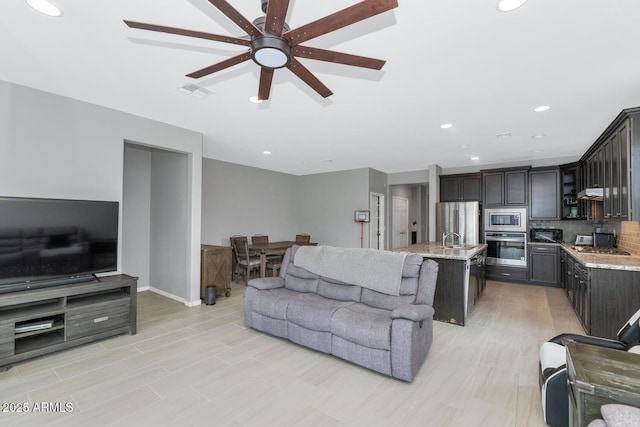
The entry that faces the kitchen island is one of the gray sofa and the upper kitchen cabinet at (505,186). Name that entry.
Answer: the upper kitchen cabinet

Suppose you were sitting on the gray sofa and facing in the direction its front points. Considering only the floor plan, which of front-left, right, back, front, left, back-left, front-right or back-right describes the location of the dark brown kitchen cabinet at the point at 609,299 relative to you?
back-left

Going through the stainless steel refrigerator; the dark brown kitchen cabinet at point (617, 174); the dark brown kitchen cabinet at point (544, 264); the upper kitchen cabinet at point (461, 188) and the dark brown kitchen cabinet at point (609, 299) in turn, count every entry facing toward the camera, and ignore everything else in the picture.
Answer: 3

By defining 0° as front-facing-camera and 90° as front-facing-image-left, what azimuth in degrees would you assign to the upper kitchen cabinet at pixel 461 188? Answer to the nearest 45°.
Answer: approximately 0°

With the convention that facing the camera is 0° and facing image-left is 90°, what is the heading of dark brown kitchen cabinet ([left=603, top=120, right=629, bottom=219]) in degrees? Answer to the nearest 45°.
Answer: approximately 90°

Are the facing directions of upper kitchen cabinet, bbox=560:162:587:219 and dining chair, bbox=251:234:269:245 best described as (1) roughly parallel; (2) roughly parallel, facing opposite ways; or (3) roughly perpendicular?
roughly perpendicular

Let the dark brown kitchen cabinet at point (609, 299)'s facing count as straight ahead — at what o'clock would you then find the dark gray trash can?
The dark gray trash can is roughly at 11 o'clock from the dark brown kitchen cabinet.

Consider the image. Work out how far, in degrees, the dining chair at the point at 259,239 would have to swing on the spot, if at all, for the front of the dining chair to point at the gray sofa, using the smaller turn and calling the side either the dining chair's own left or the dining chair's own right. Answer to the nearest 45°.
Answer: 0° — it already faces it

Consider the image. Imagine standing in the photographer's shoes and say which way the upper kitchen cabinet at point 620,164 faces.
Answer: facing to the left of the viewer

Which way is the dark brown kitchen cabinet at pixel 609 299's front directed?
to the viewer's left

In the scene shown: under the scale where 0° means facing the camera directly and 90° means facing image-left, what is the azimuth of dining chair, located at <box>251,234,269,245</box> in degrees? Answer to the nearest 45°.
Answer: approximately 0°

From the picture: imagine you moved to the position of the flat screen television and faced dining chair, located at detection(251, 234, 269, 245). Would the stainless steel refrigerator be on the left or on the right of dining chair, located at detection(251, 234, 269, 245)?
right

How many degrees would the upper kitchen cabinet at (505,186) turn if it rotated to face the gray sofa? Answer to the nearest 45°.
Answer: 0° — it already faces it

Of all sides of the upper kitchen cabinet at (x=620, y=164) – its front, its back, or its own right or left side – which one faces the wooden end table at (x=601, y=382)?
left
